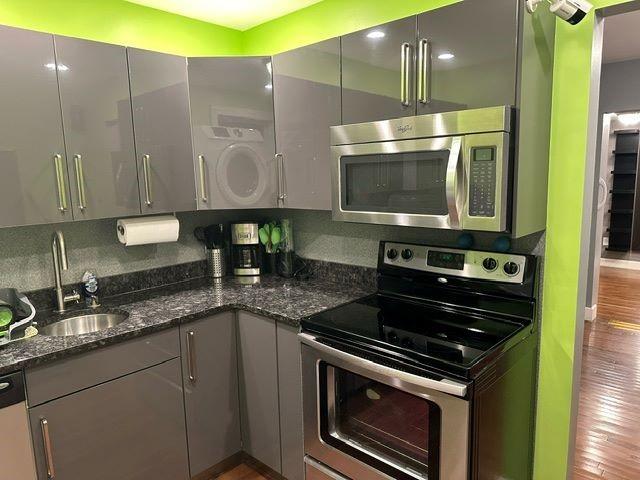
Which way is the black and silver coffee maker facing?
toward the camera

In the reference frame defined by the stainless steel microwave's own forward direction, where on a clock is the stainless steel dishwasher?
The stainless steel dishwasher is roughly at 1 o'clock from the stainless steel microwave.

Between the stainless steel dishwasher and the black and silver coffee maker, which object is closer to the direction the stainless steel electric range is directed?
the stainless steel dishwasher

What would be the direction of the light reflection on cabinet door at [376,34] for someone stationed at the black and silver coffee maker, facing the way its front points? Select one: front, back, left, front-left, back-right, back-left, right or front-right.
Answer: front-left

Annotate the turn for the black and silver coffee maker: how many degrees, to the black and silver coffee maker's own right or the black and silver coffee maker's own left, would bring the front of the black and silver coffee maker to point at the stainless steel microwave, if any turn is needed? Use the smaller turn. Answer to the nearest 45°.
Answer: approximately 45° to the black and silver coffee maker's own left

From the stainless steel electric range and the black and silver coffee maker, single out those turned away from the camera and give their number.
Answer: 0

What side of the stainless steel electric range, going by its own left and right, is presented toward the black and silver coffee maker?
right

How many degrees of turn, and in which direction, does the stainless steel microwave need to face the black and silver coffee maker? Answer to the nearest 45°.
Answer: approximately 90° to its right

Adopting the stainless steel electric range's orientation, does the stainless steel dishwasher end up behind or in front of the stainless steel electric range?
in front

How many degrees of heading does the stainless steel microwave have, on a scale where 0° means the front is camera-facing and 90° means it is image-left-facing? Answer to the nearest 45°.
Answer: approximately 45°

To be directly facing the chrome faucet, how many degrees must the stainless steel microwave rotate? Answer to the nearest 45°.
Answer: approximately 45° to its right

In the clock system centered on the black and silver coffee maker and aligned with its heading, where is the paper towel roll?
The paper towel roll is roughly at 2 o'clock from the black and silver coffee maker.
